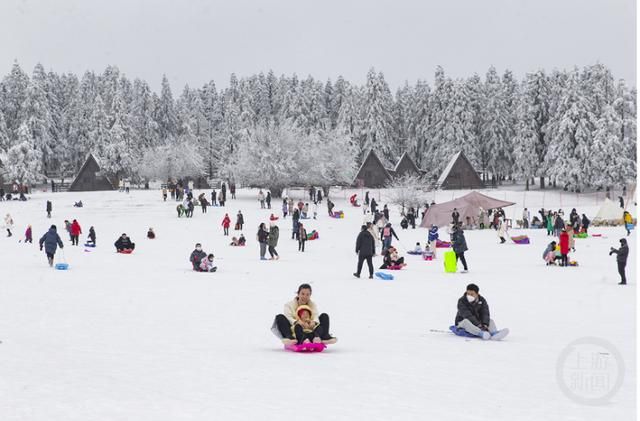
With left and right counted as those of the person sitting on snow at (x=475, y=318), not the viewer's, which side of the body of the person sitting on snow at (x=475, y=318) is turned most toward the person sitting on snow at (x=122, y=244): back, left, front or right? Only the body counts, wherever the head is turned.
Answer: back

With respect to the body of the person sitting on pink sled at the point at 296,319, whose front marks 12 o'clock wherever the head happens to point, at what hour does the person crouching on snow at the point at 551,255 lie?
the person crouching on snow at the point at 551,255 is roughly at 7 o'clock from the person sitting on pink sled at the point at 296,319.

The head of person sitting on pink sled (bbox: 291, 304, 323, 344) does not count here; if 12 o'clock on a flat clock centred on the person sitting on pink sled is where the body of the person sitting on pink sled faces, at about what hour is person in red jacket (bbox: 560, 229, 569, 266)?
The person in red jacket is roughly at 7 o'clock from the person sitting on pink sled.

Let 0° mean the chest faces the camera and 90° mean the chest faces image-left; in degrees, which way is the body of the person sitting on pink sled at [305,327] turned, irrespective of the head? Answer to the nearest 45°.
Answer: approximately 0°

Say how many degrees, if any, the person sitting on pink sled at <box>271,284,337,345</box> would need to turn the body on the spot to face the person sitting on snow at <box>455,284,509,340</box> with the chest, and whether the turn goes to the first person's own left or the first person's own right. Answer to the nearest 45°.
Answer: approximately 90° to the first person's own left

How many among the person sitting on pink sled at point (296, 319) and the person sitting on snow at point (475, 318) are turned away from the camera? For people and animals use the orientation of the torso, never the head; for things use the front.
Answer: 0

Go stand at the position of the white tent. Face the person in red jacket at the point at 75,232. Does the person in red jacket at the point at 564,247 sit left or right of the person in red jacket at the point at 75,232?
left

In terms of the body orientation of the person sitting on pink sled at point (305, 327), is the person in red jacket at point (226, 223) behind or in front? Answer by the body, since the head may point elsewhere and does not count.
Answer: behind

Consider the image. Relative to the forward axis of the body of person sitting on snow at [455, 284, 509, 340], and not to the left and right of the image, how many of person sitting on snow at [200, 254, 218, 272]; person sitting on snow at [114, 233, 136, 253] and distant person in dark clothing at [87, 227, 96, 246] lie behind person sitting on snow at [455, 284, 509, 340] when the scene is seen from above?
3

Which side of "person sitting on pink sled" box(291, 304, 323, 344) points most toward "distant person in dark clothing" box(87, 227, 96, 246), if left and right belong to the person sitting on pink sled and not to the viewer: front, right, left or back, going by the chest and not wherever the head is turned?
back
